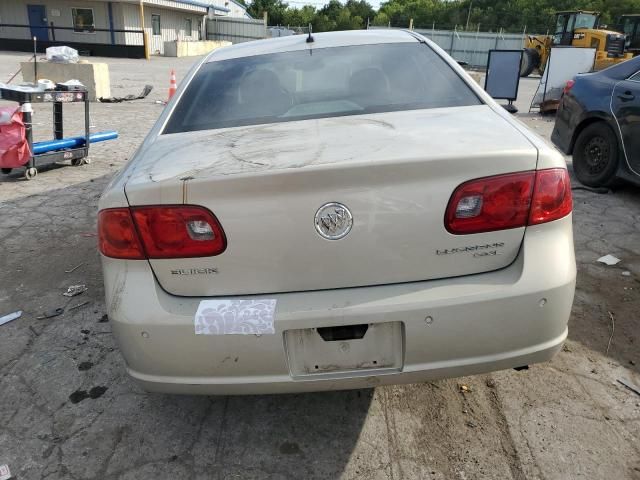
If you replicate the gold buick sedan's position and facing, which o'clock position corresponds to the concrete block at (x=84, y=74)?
The concrete block is roughly at 11 o'clock from the gold buick sedan.

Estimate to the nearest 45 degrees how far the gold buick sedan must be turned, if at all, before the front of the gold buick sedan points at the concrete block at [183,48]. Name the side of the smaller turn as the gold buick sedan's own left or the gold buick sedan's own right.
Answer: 0° — it already faces it

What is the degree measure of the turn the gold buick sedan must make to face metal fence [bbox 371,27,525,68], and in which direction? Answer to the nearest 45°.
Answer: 0° — it already faces it

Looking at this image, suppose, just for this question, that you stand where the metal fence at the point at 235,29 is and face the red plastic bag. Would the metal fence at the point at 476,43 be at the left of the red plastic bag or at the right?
left

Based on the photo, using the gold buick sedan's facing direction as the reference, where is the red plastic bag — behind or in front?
in front

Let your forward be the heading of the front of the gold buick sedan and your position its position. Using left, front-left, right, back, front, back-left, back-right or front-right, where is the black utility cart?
front-left

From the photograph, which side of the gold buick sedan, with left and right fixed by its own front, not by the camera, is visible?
back

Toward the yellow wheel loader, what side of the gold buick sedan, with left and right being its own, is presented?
front

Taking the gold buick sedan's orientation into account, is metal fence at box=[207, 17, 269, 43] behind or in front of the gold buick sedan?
in front
